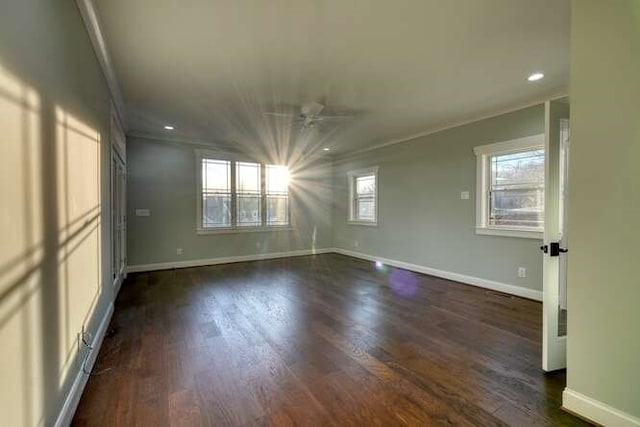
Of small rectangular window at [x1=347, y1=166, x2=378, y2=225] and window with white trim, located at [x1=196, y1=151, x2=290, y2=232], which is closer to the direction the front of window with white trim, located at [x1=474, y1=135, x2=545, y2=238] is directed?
the window with white trim

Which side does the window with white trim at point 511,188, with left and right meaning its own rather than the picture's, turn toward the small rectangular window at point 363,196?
right

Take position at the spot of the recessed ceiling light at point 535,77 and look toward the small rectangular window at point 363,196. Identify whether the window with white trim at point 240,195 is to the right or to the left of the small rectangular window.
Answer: left

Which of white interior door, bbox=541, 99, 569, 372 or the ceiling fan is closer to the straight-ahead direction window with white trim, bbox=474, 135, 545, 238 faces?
the ceiling fan

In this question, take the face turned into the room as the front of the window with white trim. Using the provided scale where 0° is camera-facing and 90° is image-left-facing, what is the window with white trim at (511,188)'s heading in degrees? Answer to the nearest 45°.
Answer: approximately 45°

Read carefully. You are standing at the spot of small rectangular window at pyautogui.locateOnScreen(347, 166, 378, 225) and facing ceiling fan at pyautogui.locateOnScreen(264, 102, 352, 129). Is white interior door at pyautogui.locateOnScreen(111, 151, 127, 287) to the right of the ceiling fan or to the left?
right

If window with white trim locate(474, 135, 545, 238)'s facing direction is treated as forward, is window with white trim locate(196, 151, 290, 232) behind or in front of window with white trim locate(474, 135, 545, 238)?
in front

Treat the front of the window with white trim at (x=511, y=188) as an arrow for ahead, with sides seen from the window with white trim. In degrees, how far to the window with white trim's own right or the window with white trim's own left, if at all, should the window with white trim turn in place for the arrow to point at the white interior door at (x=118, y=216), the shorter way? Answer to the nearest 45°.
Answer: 0° — it already faces it

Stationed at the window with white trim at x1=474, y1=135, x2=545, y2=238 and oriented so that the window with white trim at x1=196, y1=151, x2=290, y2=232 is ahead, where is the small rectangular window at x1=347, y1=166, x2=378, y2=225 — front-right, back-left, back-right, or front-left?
front-right

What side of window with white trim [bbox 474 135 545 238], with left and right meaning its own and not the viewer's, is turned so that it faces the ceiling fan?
front

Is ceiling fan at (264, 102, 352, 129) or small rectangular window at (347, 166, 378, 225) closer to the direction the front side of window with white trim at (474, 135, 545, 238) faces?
the ceiling fan

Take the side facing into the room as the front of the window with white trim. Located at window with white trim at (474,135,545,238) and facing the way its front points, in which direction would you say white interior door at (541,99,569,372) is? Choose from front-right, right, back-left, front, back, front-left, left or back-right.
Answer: front-left
